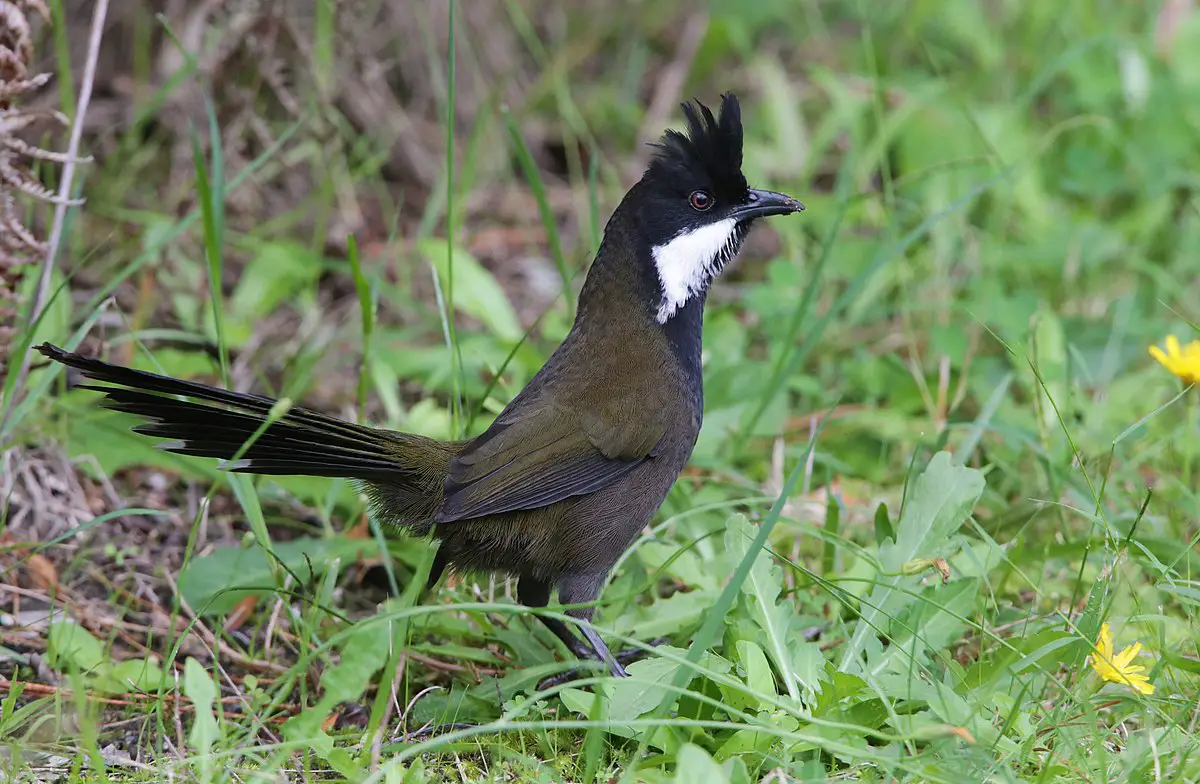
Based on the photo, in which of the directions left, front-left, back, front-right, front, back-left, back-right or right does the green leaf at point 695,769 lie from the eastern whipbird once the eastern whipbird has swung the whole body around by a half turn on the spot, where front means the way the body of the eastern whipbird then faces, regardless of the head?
left

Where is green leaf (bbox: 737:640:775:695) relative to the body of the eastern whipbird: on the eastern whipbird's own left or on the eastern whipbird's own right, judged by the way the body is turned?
on the eastern whipbird's own right

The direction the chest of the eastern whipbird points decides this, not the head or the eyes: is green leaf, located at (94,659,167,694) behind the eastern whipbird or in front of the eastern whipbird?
behind

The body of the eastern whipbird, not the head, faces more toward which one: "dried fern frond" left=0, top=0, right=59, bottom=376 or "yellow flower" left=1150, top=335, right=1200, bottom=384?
the yellow flower

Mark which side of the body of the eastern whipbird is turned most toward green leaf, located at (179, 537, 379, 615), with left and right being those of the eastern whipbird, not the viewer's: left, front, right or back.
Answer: back

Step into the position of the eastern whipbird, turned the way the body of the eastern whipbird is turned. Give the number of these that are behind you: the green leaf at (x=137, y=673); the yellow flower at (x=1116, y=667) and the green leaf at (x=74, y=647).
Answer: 2

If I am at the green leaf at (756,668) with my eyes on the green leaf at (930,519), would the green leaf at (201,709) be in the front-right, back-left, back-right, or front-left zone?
back-left

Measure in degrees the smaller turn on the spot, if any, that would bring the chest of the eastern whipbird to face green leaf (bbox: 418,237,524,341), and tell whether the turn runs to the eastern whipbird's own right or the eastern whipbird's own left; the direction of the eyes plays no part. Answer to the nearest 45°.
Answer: approximately 90° to the eastern whipbird's own left

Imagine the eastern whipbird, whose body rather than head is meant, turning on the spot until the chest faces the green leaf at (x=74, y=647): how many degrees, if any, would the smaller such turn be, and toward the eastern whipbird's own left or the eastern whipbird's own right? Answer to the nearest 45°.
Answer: approximately 180°

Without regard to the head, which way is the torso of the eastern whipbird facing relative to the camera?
to the viewer's right
